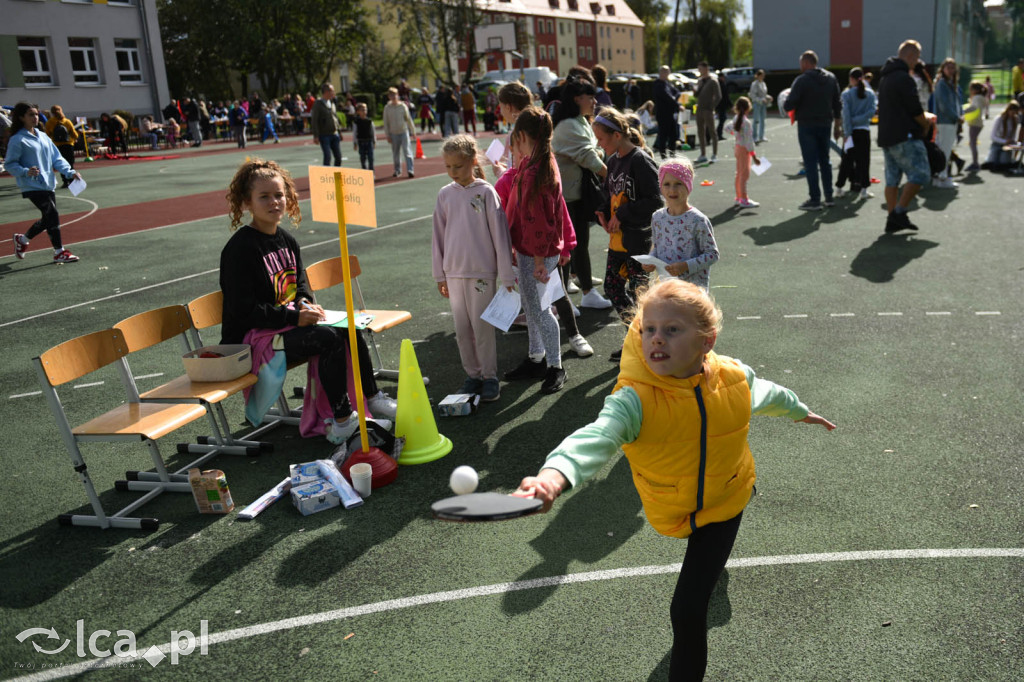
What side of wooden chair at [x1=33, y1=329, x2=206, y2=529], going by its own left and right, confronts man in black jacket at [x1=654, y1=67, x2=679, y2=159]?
left

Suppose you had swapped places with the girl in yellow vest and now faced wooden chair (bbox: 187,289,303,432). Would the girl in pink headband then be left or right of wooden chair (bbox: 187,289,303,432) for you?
right

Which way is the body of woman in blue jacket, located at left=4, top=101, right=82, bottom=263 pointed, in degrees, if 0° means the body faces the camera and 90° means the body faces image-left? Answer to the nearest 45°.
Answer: approximately 315°

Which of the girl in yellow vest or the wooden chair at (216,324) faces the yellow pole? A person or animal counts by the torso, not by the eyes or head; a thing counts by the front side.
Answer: the wooden chair

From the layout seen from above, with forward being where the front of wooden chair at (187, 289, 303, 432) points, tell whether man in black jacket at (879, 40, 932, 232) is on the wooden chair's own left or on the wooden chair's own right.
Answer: on the wooden chair's own left

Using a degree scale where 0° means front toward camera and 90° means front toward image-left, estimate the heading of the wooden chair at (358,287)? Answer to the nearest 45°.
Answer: approximately 315°

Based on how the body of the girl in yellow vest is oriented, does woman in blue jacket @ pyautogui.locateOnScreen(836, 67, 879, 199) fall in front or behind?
behind

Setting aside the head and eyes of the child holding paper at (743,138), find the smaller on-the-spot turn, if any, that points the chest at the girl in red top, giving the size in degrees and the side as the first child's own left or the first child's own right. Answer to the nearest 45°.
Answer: approximately 90° to the first child's own right

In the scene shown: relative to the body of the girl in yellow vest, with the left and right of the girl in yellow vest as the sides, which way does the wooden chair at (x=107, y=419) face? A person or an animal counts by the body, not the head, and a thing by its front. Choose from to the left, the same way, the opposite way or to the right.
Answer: to the left

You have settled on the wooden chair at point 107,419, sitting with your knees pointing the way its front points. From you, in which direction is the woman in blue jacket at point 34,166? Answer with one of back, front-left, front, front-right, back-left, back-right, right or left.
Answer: back-left
